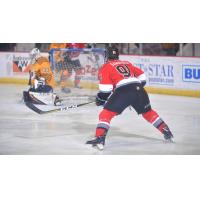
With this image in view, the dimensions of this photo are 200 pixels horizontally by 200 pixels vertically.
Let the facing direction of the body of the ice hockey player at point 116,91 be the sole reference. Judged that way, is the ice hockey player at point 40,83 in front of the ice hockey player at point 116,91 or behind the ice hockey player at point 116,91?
in front

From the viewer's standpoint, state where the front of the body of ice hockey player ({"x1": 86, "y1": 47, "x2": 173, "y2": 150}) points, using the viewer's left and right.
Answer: facing away from the viewer and to the left of the viewer

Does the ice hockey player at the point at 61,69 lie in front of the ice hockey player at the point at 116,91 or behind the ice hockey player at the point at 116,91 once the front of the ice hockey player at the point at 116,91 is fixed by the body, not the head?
in front
